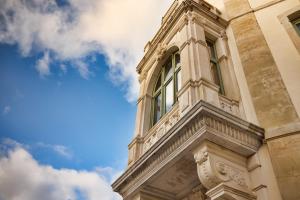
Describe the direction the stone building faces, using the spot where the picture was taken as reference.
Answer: facing the viewer and to the left of the viewer
